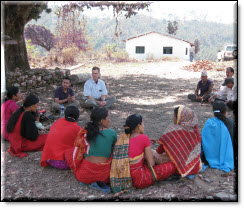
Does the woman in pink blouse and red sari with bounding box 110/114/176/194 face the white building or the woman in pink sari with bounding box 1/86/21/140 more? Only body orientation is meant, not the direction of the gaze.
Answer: the white building

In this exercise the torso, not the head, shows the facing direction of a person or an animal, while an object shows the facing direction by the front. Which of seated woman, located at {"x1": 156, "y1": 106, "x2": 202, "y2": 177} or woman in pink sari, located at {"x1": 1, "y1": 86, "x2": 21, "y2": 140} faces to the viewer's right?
the woman in pink sari

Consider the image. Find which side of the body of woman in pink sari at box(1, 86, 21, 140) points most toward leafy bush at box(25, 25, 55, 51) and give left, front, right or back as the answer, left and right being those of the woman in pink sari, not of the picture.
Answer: left

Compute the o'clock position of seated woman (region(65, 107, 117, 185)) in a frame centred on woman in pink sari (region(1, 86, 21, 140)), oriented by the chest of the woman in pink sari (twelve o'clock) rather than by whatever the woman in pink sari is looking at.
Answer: The seated woman is roughly at 2 o'clock from the woman in pink sari.

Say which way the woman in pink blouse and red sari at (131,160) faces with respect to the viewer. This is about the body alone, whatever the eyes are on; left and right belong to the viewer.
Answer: facing away from the viewer and to the right of the viewer

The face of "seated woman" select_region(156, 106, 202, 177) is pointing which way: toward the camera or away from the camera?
away from the camera

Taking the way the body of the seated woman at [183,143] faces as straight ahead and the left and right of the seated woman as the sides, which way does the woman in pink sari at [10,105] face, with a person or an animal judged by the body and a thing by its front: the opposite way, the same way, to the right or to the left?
to the right

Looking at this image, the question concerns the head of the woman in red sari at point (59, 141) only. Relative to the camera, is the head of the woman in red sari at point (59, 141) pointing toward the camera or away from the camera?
away from the camera

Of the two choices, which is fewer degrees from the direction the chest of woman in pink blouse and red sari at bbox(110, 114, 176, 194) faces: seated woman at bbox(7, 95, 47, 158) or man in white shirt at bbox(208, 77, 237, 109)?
the man in white shirt

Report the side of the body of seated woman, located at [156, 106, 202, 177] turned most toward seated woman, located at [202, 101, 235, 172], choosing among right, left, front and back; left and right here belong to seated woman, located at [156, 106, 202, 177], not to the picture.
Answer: right

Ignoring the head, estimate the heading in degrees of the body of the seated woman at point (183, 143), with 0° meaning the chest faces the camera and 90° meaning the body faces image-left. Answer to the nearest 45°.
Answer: approximately 135°

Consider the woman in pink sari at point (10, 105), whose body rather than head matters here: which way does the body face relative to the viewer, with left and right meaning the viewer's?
facing to the right of the viewer

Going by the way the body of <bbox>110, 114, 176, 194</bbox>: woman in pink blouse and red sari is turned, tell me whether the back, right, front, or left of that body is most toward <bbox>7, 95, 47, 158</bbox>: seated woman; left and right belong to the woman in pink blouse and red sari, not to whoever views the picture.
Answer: left

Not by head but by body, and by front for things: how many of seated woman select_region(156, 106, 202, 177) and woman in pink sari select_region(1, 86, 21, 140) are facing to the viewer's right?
1
